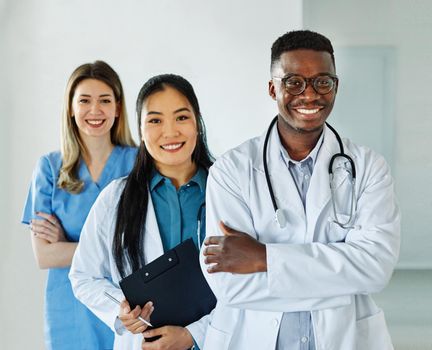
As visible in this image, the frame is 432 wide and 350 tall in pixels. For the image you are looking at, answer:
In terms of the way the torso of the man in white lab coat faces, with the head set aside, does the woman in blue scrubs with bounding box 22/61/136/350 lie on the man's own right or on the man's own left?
on the man's own right

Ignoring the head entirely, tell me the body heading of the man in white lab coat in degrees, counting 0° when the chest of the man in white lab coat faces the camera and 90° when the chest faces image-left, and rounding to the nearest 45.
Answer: approximately 0°

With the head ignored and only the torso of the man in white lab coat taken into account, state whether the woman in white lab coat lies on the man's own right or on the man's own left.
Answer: on the man's own right

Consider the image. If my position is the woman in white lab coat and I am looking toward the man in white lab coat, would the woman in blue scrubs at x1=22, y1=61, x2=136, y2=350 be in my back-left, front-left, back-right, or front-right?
back-left
